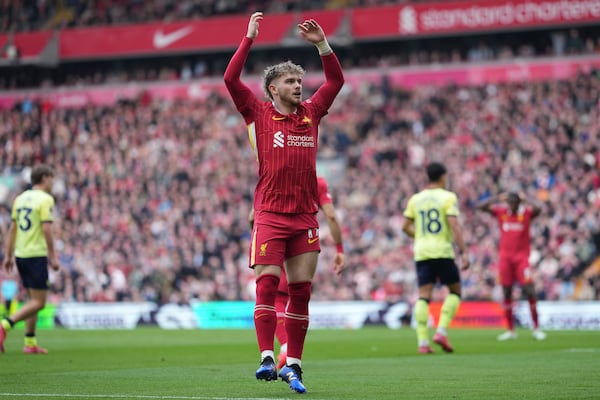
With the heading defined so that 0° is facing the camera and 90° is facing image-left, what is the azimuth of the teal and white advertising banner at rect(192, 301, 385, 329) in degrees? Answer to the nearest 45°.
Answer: approximately 0°

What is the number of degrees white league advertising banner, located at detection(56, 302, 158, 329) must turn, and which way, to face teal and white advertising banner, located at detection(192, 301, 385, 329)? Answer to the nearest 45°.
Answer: approximately 45° to its left

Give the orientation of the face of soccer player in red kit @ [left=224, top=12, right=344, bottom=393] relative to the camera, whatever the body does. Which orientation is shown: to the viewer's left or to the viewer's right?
to the viewer's right

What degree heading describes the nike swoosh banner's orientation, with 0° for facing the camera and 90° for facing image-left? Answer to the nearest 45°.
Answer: approximately 0°

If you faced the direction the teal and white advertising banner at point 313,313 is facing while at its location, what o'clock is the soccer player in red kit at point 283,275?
The soccer player in red kit is roughly at 12 o'clock from the teal and white advertising banner.
